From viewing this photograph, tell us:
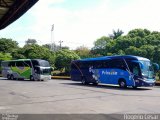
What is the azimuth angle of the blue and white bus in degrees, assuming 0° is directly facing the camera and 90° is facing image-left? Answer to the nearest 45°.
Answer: approximately 315°

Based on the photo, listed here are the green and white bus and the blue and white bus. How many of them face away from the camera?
0

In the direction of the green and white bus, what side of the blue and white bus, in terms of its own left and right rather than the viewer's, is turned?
back

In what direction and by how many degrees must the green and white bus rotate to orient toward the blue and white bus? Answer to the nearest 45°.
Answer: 0° — it already faces it

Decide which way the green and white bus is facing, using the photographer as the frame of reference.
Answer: facing the viewer and to the right of the viewer

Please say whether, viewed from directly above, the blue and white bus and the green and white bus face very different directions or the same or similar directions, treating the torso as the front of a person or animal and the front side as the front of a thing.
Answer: same or similar directions
